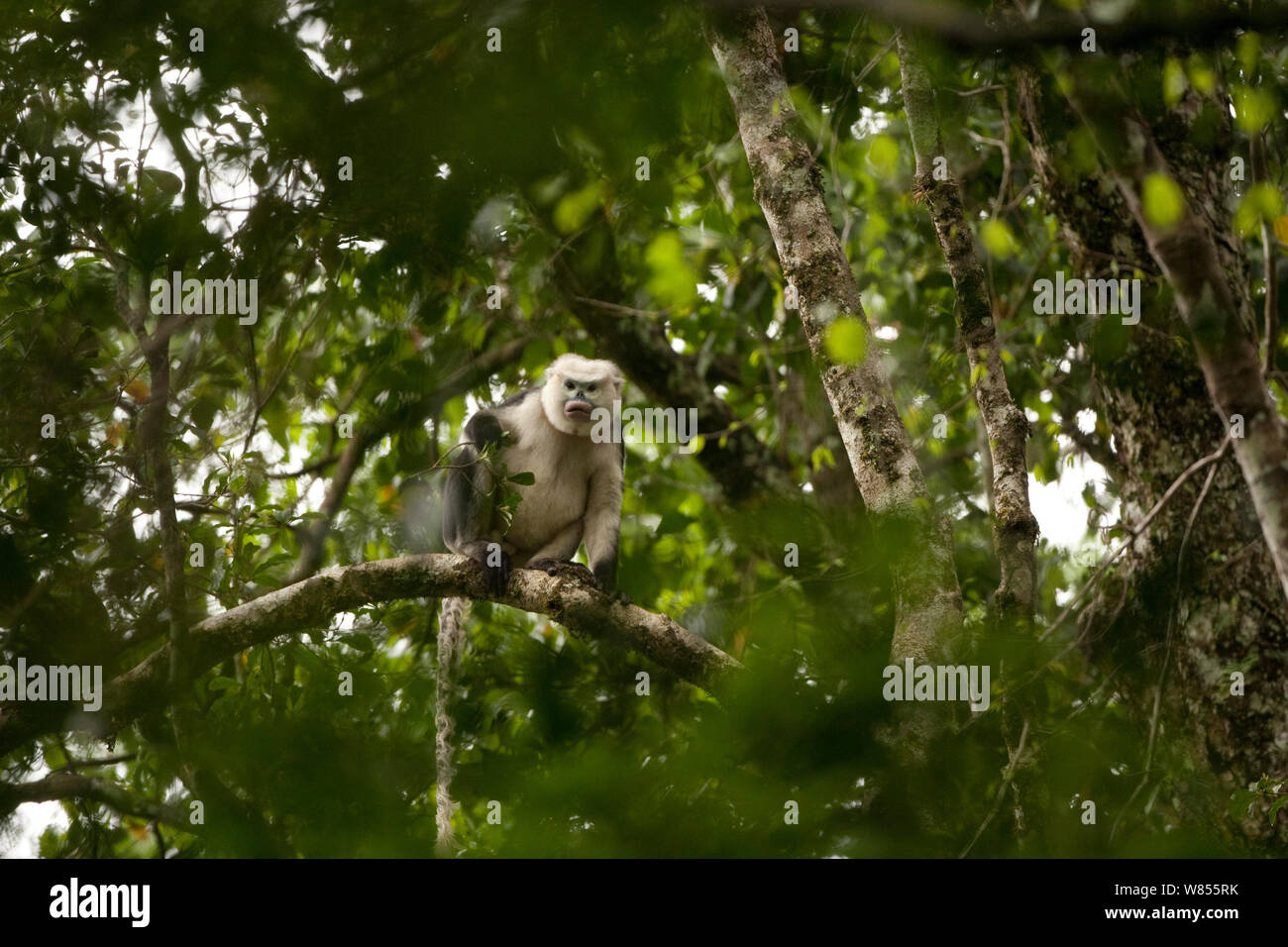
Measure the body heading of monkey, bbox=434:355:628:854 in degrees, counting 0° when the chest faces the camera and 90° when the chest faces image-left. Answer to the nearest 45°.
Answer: approximately 315°
